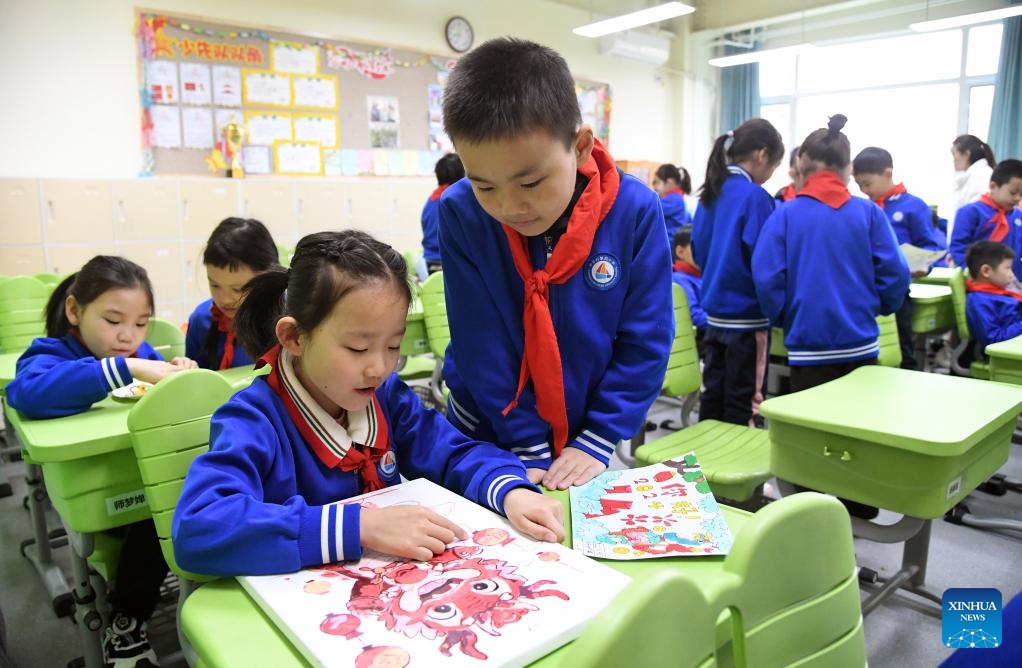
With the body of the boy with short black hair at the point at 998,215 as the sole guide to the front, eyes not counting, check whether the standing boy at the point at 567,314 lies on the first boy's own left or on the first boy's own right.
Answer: on the first boy's own right

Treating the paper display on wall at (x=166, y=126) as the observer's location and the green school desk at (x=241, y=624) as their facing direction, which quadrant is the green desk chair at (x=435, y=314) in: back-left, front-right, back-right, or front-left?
front-left

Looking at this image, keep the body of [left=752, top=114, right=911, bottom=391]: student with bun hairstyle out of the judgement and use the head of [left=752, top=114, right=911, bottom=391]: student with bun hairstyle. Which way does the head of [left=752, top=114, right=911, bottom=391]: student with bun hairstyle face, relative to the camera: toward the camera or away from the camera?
away from the camera

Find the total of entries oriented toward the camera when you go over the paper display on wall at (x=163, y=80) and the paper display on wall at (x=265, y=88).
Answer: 2

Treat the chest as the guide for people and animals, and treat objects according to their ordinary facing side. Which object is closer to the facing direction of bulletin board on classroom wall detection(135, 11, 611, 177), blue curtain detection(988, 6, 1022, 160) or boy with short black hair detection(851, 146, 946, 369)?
the boy with short black hair

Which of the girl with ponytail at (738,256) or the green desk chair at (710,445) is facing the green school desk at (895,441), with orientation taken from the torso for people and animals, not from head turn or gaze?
the green desk chair

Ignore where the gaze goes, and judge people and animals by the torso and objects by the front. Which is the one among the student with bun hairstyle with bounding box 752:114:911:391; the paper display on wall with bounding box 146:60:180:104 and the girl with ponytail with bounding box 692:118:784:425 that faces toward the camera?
the paper display on wall

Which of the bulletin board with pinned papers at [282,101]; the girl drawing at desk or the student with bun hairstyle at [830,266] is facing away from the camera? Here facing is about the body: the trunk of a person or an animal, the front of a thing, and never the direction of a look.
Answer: the student with bun hairstyle

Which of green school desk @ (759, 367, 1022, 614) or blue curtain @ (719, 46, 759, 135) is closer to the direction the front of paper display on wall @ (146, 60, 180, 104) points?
the green school desk

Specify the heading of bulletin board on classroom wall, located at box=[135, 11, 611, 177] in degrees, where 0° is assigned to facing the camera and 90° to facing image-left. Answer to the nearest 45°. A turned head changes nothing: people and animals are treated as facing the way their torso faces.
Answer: approximately 315°

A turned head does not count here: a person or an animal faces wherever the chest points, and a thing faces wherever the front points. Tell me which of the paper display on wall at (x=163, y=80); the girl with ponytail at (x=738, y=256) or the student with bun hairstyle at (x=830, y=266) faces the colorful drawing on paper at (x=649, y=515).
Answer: the paper display on wall

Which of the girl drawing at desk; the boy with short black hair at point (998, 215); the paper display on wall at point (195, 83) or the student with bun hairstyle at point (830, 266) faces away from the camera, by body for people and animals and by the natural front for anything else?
the student with bun hairstyle

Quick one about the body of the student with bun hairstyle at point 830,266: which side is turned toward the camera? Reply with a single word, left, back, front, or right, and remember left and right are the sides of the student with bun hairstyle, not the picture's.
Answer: back

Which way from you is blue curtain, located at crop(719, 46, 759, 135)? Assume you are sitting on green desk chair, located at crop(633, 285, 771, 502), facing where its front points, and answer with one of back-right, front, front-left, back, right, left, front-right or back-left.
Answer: back-left

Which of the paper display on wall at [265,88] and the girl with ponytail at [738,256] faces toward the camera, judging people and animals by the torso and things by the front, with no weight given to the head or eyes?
the paper display on wall

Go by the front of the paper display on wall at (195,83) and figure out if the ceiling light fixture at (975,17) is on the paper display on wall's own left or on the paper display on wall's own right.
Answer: on the paper display on wall's own left
